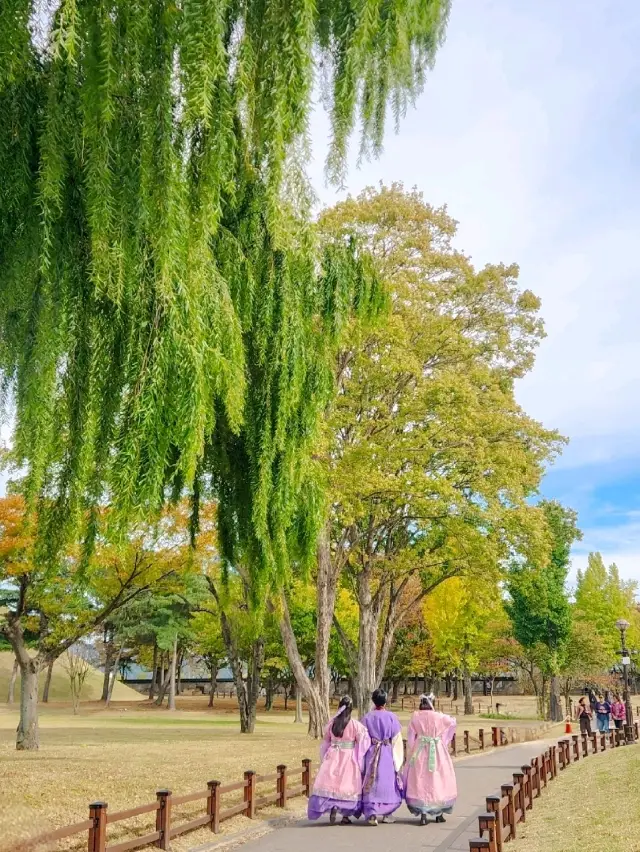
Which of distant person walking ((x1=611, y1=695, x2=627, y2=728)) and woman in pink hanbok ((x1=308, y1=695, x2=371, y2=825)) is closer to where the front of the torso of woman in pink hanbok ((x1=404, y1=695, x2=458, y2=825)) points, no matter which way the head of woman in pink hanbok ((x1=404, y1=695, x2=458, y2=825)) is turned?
the distant person walking

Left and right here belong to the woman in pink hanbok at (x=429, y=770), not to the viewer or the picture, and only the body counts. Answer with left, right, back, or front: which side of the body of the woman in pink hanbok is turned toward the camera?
back

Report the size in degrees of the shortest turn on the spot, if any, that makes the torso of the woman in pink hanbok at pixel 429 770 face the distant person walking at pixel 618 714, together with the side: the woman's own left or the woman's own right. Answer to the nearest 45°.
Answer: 0° — they already face them

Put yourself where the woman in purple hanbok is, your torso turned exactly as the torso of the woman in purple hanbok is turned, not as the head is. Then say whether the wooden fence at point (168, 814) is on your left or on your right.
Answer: on your left

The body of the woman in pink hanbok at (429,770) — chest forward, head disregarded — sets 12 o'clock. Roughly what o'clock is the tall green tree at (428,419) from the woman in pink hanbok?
The tall green tree is roughly at 12 o'clock from the woman in pink hanbok.

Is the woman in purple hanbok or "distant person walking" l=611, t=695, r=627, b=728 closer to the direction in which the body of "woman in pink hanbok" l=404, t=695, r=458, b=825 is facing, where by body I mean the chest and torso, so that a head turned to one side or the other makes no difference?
the distant person walking

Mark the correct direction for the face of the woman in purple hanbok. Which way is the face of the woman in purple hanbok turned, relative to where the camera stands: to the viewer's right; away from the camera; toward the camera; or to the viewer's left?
away from the camera

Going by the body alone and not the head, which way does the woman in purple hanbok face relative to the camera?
away from the camera

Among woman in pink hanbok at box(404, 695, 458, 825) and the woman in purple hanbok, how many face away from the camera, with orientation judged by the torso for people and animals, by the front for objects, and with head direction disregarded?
2

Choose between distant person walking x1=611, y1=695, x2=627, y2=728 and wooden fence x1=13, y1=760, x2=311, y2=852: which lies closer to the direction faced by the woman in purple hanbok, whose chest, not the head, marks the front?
the distant person walking

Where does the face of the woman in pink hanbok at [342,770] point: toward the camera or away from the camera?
away from the camera
